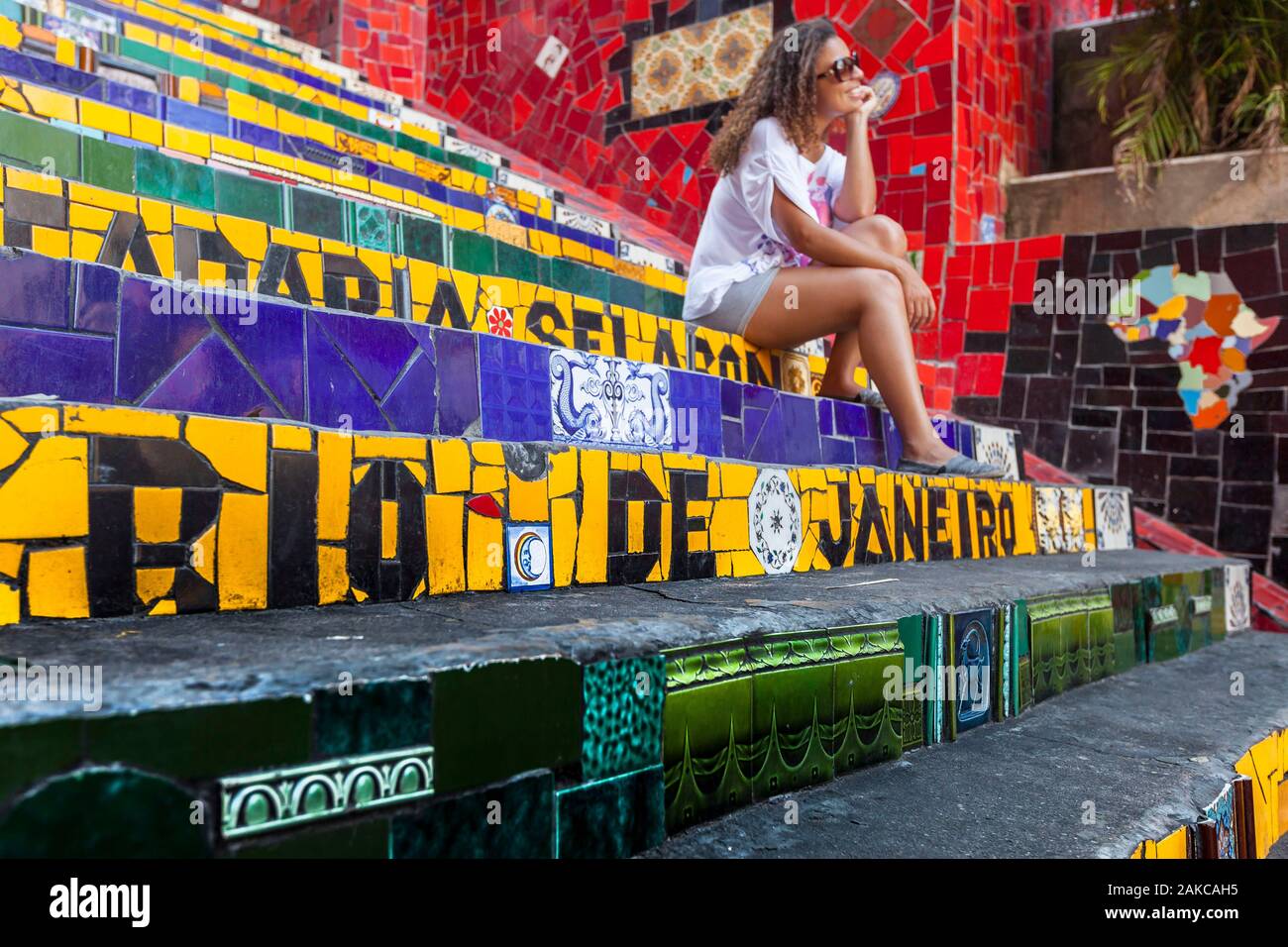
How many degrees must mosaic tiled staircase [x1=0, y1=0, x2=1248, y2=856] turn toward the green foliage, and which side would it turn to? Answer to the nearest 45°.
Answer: approximately 90° to its left
